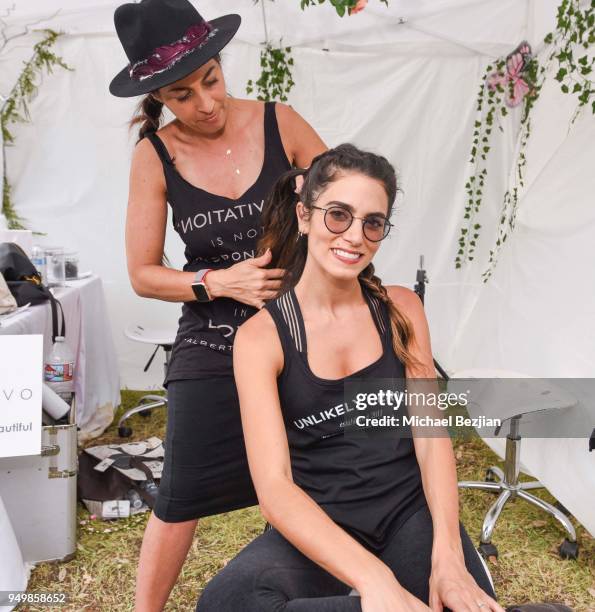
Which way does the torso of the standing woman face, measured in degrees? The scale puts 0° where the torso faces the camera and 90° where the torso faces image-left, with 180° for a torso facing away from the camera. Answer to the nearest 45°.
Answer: approximately 315°

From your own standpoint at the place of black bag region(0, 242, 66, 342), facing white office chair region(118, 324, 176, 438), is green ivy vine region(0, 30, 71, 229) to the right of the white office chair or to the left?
left

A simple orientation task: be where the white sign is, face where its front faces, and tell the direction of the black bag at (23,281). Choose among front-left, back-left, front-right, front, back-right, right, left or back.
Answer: back

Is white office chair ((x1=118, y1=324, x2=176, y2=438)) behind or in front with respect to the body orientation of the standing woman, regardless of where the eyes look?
behind

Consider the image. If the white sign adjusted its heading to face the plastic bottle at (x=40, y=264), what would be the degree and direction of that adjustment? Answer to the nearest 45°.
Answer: approximately 180°

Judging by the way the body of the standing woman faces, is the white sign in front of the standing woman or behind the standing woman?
behind

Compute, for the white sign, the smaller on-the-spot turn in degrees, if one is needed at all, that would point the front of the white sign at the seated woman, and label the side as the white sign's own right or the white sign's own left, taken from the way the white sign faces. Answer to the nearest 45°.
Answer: approximately 45° to the white sign's own left

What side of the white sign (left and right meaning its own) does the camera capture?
front

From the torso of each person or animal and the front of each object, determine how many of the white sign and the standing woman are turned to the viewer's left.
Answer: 0

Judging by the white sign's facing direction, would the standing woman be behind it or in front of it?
in front
